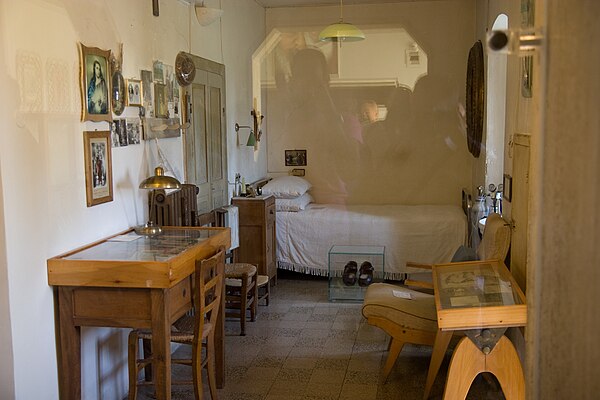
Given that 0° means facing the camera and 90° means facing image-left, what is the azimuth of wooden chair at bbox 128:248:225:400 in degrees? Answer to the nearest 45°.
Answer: approximately 90°

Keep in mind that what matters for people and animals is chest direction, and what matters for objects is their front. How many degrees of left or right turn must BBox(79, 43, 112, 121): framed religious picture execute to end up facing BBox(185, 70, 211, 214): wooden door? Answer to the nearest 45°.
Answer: approximately 90° to its left

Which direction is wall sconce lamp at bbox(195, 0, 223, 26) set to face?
to the viewer's right

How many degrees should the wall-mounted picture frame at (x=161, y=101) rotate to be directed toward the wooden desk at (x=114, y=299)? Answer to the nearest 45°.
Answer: approximately 45° to its right

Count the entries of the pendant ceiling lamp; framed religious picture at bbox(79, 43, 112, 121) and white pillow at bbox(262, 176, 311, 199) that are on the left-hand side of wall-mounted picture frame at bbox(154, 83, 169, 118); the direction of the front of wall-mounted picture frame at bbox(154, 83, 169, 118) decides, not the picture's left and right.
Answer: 2

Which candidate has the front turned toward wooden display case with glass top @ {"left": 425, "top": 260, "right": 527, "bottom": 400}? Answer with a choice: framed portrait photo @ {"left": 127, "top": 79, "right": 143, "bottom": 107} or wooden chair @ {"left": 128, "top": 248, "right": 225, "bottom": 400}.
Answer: the framed portrait photo

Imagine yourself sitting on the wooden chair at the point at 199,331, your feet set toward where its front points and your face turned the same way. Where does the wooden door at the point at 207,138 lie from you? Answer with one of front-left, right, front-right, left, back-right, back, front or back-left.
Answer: right

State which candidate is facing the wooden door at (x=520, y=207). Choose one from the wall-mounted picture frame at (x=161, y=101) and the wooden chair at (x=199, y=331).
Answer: the wall-mounted picture frame

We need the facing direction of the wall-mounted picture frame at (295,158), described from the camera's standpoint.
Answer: facing the viewer

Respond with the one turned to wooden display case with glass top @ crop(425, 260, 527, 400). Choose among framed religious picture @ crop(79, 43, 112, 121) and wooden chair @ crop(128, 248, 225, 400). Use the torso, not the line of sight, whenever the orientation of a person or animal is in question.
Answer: the framed religious picture

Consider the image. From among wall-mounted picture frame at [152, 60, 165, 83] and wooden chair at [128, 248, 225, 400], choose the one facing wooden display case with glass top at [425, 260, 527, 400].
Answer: the wall-mounted picture frame

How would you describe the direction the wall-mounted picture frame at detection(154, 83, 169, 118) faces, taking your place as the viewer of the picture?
facing the viewer and to the right of the viewer
